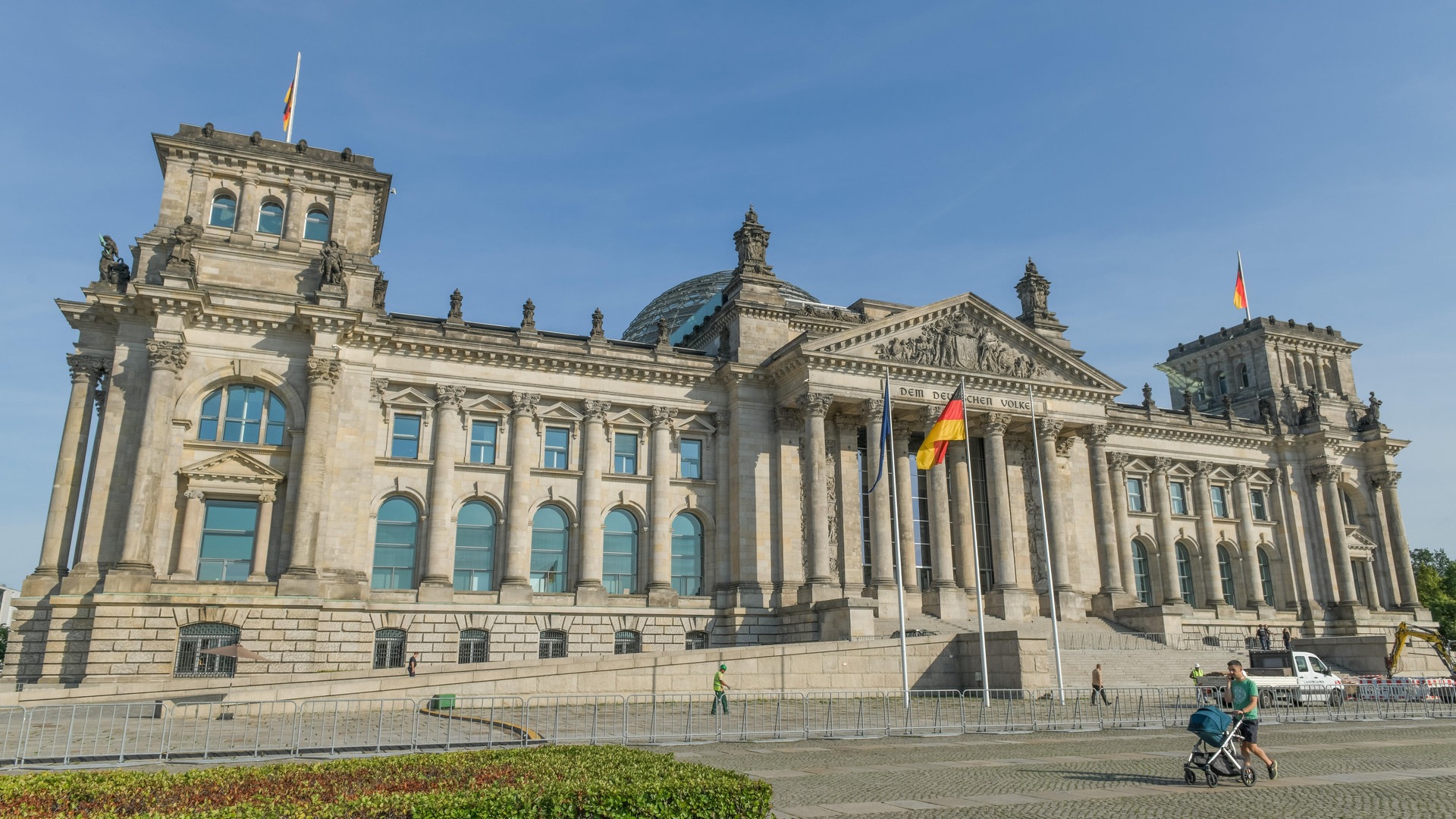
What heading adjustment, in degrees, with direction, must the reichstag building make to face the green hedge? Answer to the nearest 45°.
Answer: approximately 45° to its right

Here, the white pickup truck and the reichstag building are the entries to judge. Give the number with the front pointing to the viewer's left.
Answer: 0

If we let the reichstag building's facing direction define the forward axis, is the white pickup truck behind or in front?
in front

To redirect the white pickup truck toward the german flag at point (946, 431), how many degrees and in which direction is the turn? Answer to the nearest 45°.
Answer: approximately 135° to its right

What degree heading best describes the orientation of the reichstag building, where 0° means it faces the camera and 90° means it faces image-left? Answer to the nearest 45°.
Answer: approximately 315°

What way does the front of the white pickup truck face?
to the viewer's right

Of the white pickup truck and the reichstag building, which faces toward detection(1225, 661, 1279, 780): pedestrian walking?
the reichstag building

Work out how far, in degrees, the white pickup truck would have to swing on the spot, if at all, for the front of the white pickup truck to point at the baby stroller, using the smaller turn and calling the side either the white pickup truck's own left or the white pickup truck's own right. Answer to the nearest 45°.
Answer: approximately 90° to the white pickup truck's own right

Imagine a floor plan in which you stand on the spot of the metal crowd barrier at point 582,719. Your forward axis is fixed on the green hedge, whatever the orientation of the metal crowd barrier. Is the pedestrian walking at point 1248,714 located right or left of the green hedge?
left

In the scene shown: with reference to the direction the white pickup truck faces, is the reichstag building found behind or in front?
behind

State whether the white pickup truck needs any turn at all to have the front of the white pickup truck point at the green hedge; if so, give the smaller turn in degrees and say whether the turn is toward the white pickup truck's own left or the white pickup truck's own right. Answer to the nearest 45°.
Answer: approximately 90° to the white pickup truck's own right

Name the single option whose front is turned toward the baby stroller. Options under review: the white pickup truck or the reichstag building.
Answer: the reichstag building
